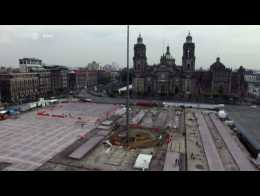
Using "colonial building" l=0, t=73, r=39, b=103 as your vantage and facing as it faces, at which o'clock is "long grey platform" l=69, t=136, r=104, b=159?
The long grey platform is roughly at 1 o'clock from the colonial building.

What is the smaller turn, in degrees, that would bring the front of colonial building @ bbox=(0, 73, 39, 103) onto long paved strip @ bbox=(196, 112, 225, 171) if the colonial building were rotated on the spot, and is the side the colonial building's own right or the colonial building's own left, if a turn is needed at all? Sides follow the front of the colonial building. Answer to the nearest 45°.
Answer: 0° — it already faces it

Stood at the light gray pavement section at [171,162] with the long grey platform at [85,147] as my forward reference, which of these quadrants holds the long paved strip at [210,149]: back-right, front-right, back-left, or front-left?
back-right

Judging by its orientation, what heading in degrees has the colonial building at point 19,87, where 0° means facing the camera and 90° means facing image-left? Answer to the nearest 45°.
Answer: approximately 315°

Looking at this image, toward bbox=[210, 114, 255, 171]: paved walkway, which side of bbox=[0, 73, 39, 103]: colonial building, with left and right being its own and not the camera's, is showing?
front

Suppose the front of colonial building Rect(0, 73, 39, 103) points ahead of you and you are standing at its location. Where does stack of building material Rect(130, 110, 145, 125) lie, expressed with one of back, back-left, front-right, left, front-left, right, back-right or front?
front

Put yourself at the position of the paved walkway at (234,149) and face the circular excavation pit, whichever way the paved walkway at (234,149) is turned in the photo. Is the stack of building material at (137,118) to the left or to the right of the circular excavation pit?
right

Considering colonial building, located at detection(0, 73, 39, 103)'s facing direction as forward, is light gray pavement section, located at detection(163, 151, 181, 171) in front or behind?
in front
